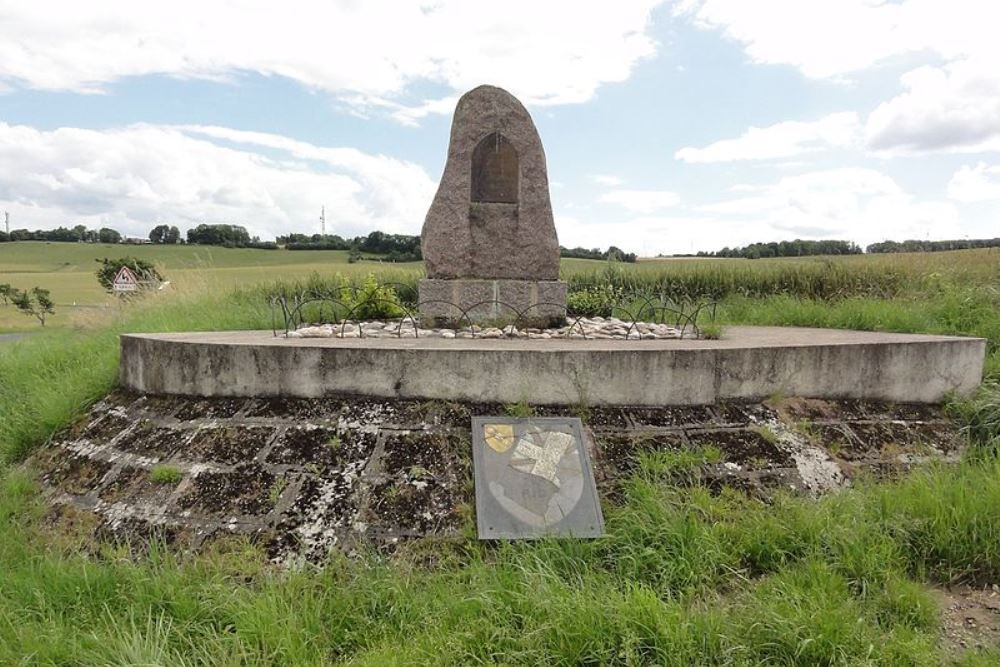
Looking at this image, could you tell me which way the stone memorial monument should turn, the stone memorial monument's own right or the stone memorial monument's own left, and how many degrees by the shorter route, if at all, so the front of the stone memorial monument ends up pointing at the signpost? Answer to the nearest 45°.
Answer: approximately 135° to the stone memorial monument's own right

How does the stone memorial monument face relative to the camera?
toward the camera
